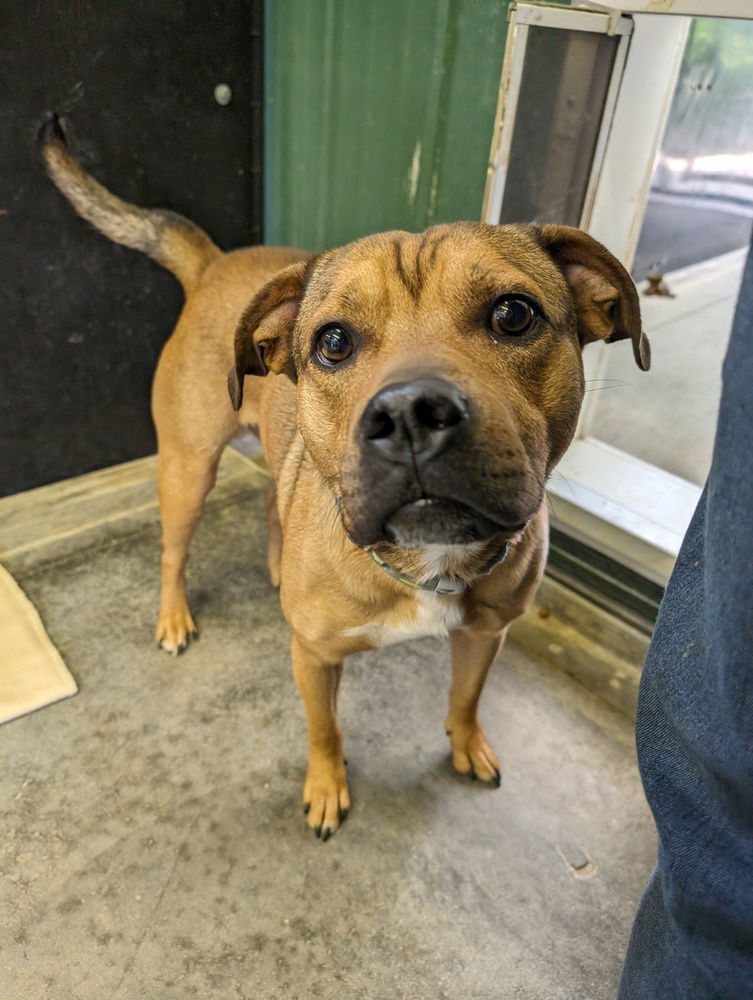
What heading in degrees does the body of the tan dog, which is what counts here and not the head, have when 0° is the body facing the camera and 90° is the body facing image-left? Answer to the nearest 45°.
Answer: approximately 315°

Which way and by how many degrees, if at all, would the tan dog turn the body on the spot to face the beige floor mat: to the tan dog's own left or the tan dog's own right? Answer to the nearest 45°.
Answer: approximately 135° to the tan dog's own right
